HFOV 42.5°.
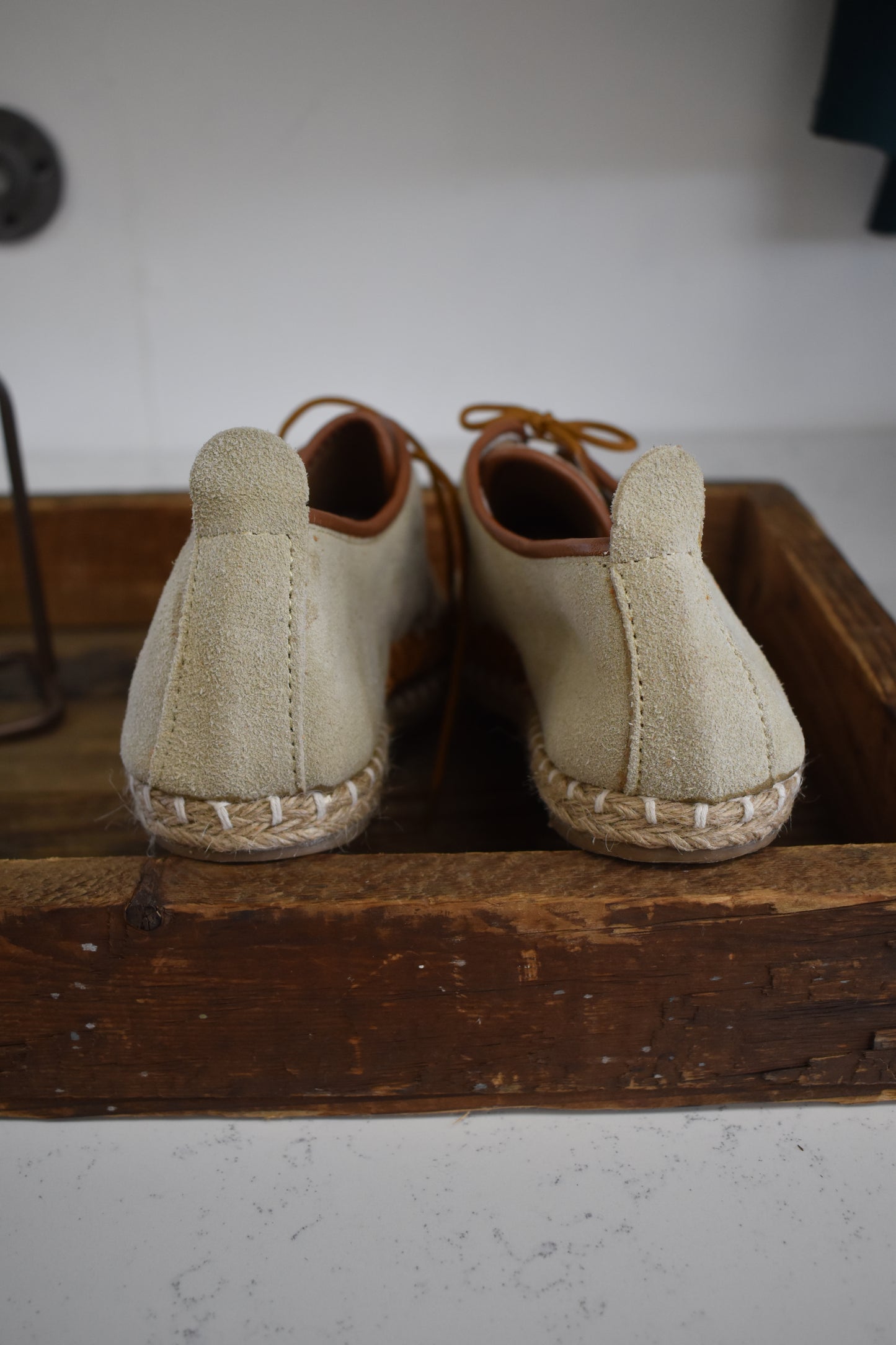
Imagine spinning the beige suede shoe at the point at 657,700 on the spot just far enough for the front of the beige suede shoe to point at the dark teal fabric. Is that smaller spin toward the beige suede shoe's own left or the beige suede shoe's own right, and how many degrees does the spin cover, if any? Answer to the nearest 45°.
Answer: approximately 45° to the beige suede shoe's own right

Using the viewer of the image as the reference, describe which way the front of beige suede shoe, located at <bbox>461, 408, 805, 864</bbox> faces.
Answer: facing away from the viewer and to the left of the viewer

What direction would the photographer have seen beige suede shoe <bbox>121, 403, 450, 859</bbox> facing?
facing away from the viewer and to the right of the viewer
